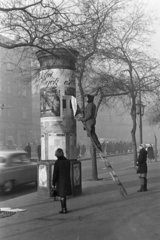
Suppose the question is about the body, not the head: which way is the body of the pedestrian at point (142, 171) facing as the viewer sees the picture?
to the viewer's left

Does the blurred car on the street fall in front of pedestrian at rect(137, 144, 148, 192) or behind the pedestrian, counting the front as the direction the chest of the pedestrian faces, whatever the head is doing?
in front

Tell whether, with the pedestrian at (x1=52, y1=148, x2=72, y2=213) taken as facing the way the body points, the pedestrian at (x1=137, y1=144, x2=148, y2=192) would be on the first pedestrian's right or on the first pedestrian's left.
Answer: on the first pedestrian's right

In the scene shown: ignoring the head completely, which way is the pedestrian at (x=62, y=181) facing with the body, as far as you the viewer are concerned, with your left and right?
facing away from the viewer and to the left of the viewer

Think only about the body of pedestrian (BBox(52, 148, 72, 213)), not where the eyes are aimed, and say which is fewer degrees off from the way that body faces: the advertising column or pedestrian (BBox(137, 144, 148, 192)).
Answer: the advertising column

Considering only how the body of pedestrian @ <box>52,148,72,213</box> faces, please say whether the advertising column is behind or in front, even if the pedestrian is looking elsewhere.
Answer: in front
